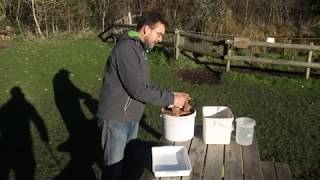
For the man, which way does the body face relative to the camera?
to the viewer's right

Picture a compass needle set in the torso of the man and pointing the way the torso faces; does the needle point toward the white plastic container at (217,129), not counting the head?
yes

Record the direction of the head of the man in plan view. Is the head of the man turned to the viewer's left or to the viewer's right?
to the viewer's right

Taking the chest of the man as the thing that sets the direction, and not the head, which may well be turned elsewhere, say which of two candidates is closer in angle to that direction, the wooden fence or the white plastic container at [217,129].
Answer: the white plastic container

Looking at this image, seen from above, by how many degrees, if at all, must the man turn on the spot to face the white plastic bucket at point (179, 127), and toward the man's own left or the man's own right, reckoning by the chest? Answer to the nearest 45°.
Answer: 0° — they already face it

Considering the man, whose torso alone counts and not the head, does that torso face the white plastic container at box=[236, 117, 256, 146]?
yes
